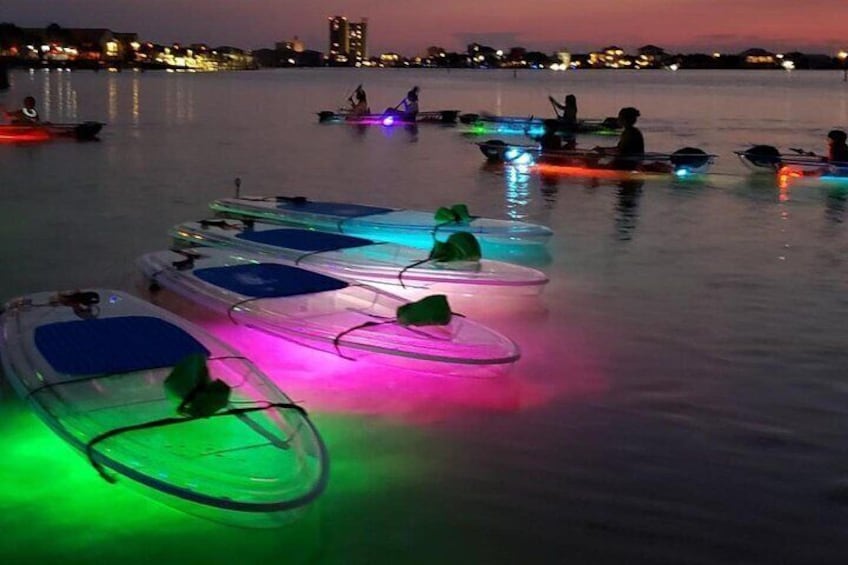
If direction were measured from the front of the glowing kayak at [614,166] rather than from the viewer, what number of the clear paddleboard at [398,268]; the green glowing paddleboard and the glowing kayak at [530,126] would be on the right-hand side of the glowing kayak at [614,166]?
1

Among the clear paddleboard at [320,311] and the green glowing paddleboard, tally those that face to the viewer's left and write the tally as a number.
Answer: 0

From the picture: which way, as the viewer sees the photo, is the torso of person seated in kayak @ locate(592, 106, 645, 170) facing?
to the viewer's left

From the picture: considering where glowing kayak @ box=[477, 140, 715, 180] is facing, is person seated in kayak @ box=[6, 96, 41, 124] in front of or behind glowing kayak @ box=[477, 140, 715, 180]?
in front

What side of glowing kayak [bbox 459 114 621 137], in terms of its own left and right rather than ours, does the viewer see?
left

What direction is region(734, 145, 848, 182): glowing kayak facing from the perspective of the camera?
to the viewer's left

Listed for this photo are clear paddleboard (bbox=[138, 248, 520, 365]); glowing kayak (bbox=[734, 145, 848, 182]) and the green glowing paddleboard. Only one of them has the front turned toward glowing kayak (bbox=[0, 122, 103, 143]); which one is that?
glowing kayak (bbox=[734, 145, 848, 182])

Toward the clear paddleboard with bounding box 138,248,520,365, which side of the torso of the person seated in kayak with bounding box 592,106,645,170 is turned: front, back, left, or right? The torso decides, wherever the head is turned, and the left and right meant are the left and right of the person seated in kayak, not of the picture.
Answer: left

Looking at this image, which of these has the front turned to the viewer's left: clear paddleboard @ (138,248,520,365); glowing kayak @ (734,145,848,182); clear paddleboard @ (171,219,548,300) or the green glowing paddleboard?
the glowing kayak

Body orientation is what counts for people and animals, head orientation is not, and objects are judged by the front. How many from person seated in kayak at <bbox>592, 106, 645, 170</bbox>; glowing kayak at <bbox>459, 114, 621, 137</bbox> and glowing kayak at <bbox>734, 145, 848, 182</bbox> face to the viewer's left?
3
